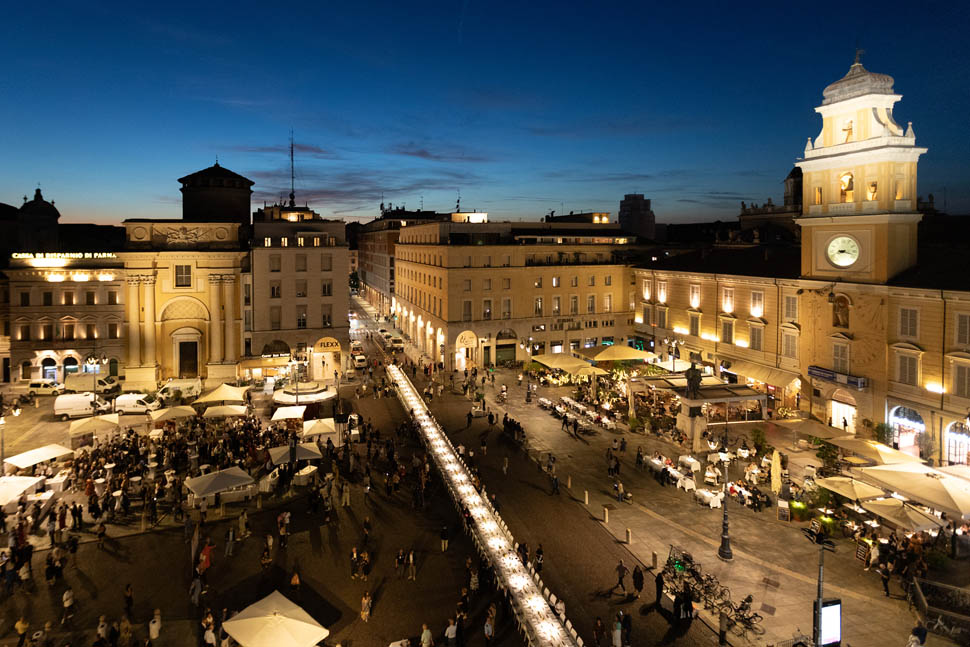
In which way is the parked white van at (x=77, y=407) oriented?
to the viewer's right

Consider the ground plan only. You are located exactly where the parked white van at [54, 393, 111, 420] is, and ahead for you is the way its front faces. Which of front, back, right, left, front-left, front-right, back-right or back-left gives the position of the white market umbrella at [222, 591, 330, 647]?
right

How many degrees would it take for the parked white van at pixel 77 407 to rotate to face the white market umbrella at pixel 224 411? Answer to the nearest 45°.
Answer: approximately 45° to its right

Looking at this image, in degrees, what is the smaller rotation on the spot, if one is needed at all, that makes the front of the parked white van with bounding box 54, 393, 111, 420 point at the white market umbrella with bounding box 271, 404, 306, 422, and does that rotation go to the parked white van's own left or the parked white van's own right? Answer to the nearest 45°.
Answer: approximately 45° to the parked white van's own right

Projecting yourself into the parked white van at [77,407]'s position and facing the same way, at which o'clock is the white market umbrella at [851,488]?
The white market umbrella is roughly at 2 o'clock from the parked white van.

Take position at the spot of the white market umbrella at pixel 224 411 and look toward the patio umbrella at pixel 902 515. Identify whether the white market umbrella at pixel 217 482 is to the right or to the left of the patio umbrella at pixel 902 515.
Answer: right

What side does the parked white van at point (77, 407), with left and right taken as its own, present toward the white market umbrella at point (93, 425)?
right
